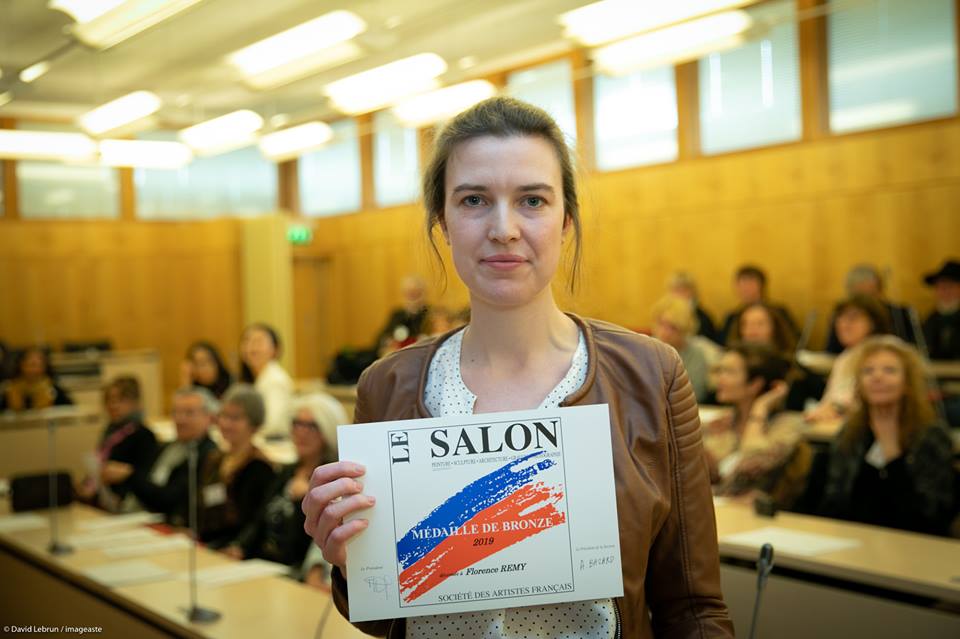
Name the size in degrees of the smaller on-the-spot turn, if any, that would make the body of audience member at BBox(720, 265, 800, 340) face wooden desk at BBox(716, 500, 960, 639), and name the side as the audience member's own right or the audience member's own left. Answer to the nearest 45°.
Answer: approximately 45° to the audience member's own left

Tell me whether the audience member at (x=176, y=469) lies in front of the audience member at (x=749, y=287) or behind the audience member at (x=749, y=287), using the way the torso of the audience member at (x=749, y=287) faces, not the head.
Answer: in front

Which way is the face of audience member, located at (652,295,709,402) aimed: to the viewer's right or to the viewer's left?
to the viewer's left

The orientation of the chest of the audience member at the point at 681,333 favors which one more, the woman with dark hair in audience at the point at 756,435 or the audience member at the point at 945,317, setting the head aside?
the woman with dark hair in audience

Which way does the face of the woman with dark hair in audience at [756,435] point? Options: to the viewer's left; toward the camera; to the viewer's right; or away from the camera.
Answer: to the viewer's left

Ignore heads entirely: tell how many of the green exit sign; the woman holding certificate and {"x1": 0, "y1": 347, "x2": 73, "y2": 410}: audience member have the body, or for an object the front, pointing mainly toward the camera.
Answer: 3

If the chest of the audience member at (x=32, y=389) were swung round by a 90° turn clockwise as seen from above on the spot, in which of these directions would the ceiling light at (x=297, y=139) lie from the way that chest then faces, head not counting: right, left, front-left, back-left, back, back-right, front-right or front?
back

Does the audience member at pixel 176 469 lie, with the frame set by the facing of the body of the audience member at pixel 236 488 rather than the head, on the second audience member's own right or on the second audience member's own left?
on the second audience member's own right

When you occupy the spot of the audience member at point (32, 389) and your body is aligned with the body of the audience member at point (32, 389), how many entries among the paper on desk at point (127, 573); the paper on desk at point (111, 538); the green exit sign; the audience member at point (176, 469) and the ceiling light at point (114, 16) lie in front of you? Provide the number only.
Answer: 4

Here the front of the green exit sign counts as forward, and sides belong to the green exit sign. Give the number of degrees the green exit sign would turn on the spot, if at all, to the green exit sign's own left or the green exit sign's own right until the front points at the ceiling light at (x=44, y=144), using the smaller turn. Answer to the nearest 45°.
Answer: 0° — it already faces it

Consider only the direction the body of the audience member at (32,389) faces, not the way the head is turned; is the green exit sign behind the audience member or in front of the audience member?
behind

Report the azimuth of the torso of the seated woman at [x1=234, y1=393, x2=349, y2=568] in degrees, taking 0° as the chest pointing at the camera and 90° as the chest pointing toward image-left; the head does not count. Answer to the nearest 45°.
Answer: approximately 45°
